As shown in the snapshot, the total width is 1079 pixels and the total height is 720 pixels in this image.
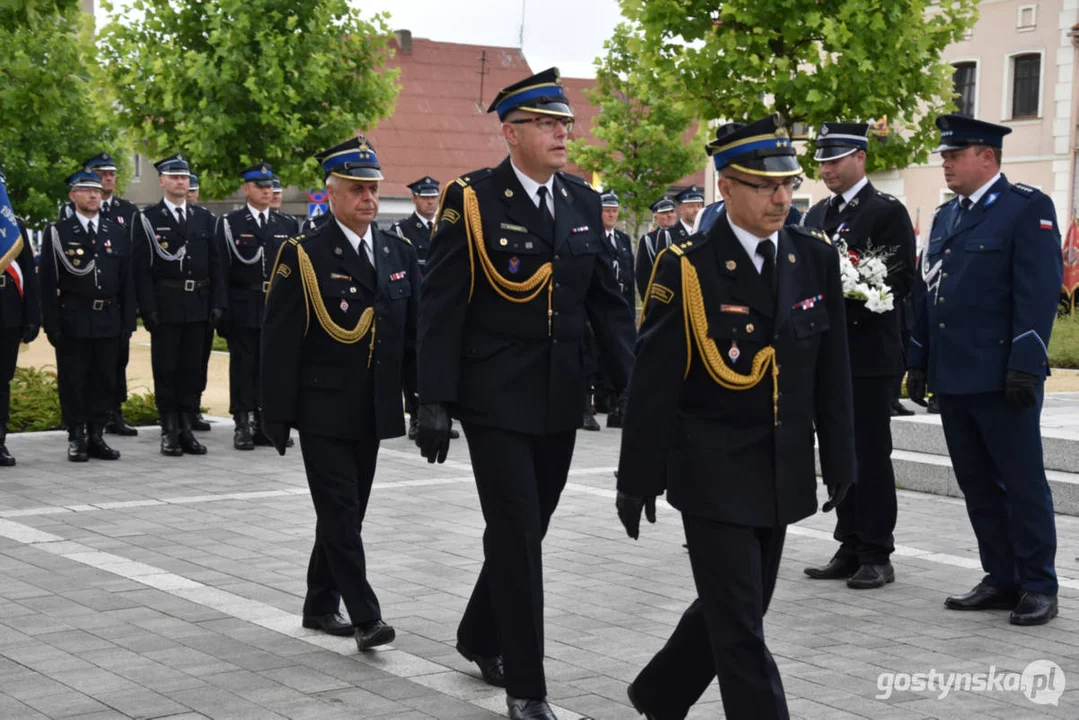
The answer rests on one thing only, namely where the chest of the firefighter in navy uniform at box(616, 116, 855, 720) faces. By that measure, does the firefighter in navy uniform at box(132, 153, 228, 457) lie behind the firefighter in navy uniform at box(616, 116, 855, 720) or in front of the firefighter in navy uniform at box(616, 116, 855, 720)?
behind

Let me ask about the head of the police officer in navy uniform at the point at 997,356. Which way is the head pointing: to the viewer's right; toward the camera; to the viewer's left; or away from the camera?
to the viewer's left

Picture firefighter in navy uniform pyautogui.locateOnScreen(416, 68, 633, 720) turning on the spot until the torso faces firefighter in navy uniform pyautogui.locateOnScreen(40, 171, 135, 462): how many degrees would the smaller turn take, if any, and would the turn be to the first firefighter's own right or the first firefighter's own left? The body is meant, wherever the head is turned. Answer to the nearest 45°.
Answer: approximately 180°

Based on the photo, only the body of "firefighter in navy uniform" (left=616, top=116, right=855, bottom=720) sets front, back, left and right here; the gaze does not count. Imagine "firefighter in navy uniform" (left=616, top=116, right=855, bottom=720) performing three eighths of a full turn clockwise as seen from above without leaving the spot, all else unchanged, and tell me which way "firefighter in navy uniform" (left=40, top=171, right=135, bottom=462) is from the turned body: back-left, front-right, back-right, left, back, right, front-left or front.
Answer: front-right

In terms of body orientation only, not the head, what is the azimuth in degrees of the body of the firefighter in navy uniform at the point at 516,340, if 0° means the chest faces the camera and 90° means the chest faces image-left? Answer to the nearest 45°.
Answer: approximately 315°
